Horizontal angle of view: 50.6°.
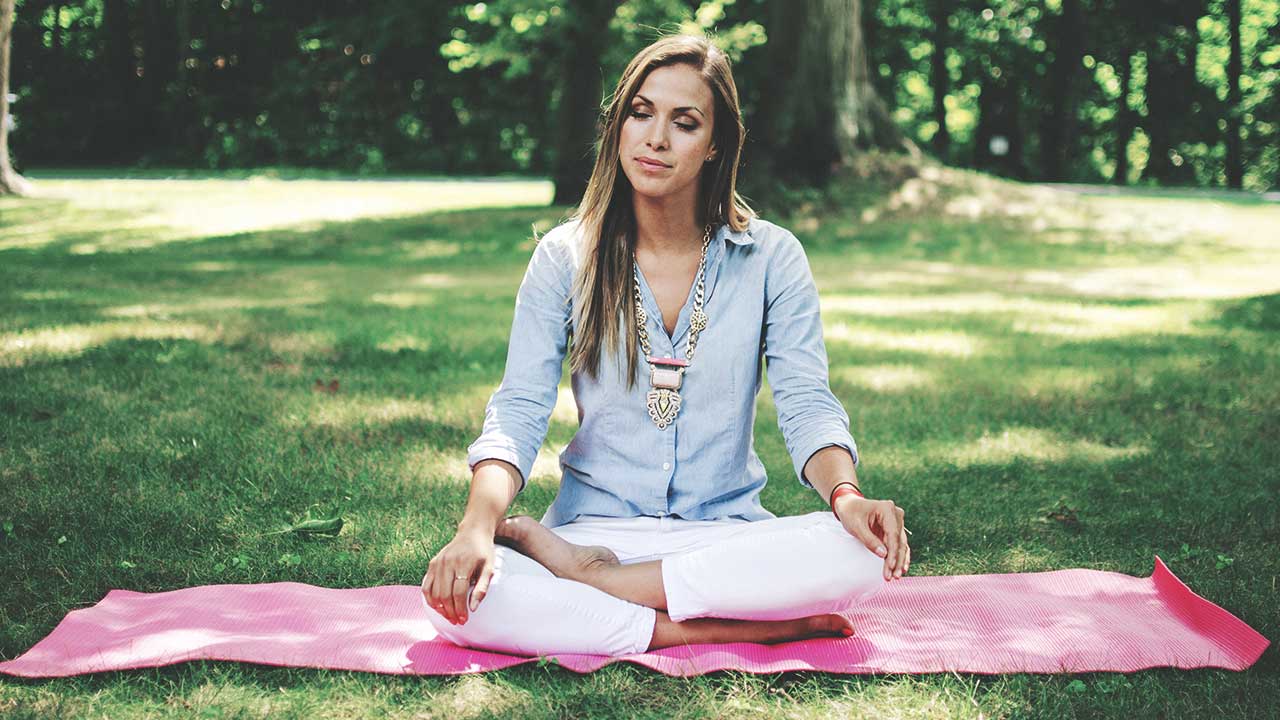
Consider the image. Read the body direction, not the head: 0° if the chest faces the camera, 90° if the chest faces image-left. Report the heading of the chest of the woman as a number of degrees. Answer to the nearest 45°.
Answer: approximately 0°

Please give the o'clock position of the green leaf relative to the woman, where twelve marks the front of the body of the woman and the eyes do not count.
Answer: The green leaf is roughly at 4 o'clock from the woman.
